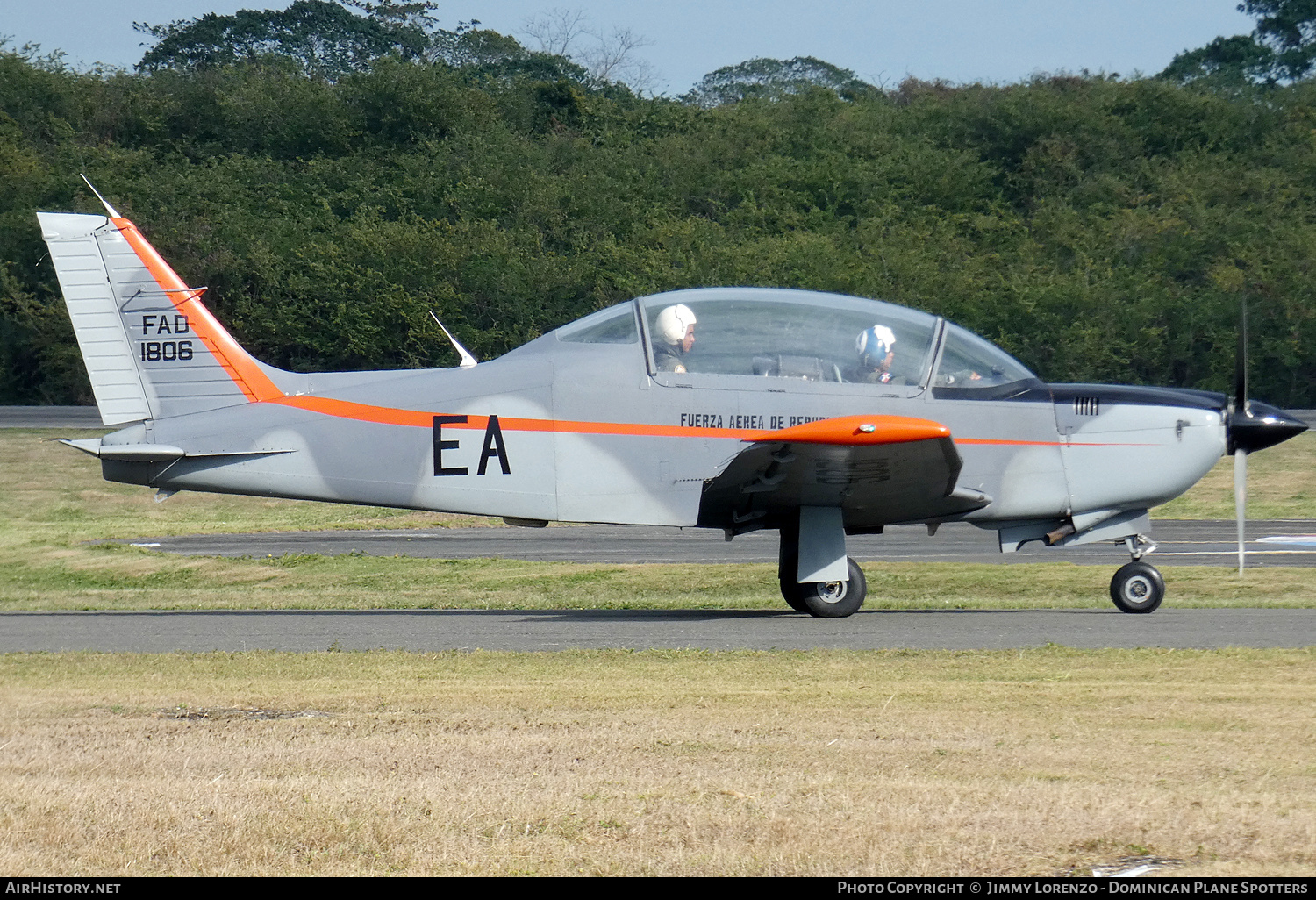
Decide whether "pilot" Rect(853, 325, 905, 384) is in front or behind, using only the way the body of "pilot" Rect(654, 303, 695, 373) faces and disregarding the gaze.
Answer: in front

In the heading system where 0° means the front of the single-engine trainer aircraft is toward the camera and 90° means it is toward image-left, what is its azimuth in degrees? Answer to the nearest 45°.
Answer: approximately 270°

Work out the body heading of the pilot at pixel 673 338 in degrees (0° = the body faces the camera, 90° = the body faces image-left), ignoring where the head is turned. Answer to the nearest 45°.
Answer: approximately 270°

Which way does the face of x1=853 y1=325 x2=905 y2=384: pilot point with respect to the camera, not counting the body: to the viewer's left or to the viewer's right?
to the viewer's right
